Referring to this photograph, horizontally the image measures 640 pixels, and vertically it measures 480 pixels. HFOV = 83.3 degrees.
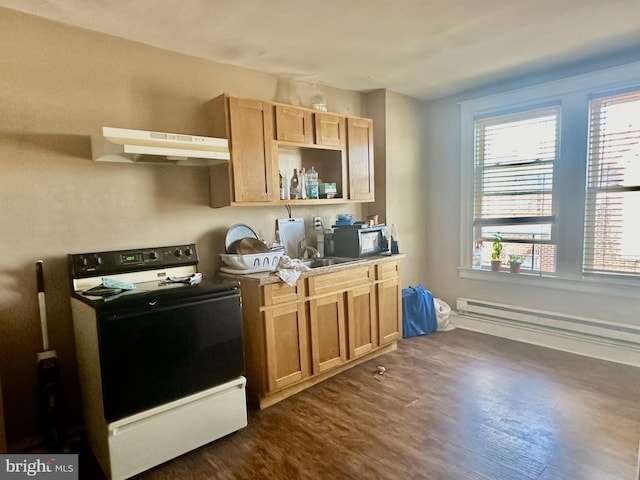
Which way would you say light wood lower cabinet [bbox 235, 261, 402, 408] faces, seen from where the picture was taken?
facing the viewer and to the right of the viewer

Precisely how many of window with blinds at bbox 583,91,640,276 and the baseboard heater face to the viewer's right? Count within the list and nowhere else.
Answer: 0

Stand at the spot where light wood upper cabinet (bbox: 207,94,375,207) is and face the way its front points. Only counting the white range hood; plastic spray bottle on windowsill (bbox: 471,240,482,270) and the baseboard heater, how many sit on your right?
1

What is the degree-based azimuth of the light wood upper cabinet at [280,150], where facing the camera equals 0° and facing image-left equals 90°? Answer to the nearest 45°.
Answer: approximately 315°

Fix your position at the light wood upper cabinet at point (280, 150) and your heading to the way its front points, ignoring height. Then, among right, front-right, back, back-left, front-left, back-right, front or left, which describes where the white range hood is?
right

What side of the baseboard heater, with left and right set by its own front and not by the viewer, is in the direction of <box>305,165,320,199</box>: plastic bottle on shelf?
front

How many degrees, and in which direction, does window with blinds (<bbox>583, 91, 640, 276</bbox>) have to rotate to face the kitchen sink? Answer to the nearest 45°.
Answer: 0° — it already faces it

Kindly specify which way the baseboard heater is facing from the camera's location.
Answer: facing the viewer and to the left of the viewer

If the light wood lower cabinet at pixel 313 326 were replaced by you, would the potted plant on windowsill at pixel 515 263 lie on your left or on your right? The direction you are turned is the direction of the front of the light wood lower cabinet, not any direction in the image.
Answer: on your left

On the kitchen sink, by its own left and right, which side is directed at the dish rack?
right
